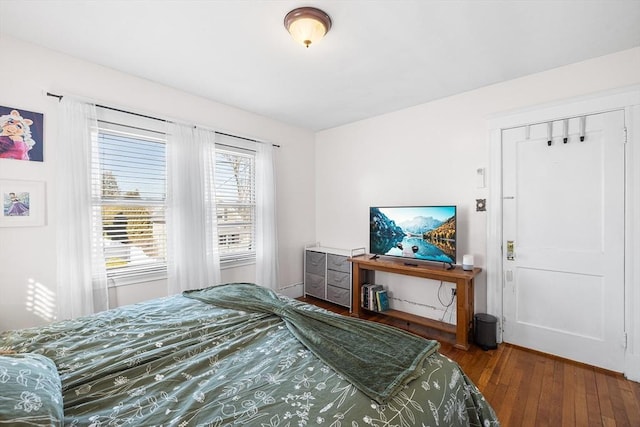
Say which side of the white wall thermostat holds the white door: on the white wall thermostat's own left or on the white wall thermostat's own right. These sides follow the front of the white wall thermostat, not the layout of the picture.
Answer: on the white wall thermostat's own left

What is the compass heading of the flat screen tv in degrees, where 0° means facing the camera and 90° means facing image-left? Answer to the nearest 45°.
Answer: approximately 45°

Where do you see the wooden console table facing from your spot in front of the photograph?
facing the viewer and to the left of the viewer

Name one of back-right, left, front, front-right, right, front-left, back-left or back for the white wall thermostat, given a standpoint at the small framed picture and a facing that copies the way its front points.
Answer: front-left

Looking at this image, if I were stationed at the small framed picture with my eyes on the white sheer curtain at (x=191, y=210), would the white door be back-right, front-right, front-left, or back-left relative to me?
front-right

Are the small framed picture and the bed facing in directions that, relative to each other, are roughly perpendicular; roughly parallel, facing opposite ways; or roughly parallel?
roughly perpendicular

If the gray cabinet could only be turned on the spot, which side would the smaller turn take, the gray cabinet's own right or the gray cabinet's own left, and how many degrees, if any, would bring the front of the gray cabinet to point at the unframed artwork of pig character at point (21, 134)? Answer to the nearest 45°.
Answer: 0° — it already faces it

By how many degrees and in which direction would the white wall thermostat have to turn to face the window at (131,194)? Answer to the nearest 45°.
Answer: approximately 45° to its right

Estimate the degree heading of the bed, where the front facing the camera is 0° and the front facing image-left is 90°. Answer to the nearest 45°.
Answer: approximately 225°

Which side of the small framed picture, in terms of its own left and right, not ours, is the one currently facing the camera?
front
